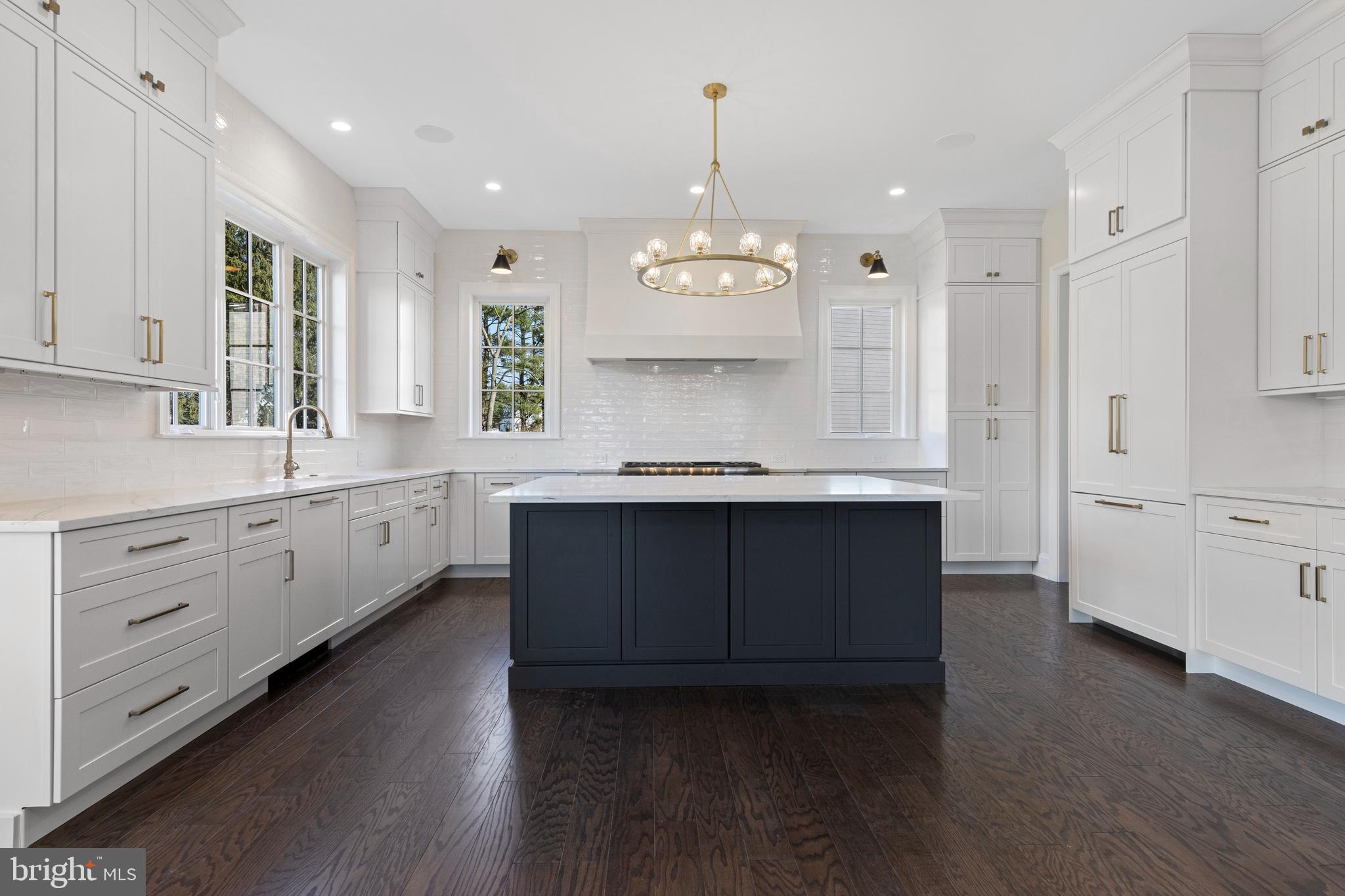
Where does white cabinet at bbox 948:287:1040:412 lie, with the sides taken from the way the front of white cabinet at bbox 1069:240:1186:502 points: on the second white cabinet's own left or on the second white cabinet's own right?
on the second white cabinet's own right

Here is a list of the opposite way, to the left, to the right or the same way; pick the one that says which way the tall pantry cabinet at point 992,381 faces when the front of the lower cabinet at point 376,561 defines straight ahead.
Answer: to the right

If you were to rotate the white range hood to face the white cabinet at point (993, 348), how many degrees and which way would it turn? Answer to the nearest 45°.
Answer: approximately 90° to its left

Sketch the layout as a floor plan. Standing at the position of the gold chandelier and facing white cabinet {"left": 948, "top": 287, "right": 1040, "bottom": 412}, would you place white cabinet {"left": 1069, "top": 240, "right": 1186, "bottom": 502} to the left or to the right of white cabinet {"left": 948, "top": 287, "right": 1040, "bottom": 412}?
right

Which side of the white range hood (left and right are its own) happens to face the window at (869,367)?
left

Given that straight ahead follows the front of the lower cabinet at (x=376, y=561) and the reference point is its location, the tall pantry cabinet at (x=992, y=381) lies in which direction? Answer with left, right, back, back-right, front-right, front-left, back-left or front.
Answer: front-left

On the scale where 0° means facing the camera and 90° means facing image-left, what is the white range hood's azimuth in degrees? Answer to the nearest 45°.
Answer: approximately 0°

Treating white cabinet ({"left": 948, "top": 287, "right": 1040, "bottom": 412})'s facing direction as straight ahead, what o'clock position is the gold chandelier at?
The gold chandelier is roughly at 1 o'clock from the white cabinet.

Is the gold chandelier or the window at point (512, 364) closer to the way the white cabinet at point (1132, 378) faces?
the gold chandelier

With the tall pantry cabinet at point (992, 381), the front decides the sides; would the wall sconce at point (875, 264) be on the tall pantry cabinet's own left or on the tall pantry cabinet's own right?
on the tall pantry cabinet's own right

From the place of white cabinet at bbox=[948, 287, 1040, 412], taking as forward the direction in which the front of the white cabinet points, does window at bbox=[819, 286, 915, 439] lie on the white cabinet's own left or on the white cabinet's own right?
on the white cabinet's own right

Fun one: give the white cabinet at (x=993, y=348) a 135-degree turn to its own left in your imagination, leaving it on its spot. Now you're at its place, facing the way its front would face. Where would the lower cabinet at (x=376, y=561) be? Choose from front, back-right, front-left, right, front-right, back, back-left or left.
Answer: back

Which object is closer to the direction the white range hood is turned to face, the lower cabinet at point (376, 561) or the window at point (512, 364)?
the lower cabinet
